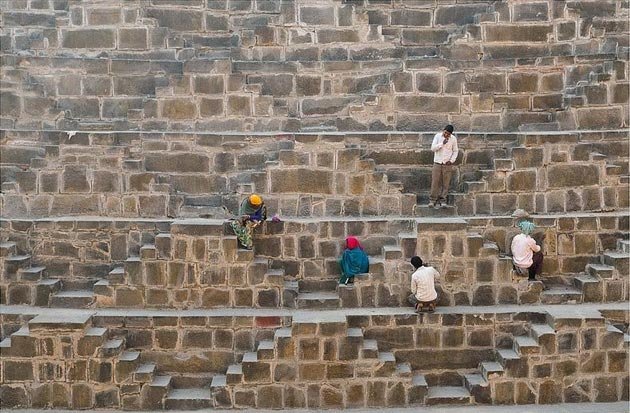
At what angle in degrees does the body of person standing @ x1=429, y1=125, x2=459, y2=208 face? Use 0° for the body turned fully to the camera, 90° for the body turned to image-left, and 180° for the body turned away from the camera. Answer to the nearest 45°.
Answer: approximately 0°

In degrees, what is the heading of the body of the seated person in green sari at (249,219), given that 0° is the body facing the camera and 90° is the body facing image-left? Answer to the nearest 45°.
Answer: approximately 45°

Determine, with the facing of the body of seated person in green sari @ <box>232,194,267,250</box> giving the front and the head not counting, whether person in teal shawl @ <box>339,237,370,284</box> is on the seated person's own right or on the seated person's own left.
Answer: on the seated person's own left

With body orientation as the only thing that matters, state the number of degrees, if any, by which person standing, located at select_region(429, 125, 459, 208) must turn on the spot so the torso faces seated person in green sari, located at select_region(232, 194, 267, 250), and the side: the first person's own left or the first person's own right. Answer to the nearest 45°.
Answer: approximately 45° to the first person's own right
